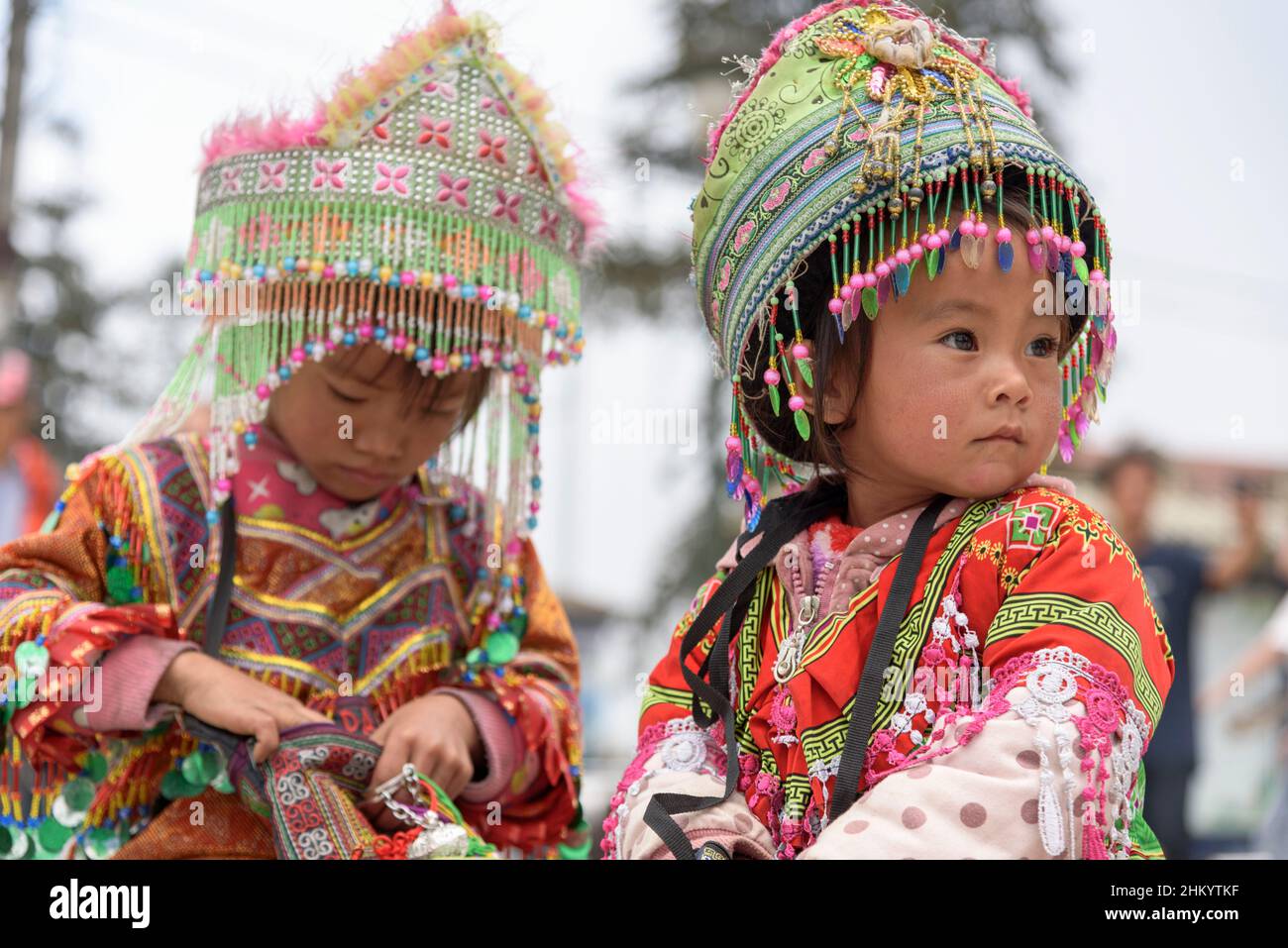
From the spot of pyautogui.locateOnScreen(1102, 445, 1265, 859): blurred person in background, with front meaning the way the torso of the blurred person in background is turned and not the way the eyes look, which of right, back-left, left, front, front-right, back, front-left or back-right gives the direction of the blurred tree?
back-right

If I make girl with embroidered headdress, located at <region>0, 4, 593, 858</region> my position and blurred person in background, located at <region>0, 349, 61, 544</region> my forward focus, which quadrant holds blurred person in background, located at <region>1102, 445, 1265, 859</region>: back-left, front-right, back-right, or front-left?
front-right

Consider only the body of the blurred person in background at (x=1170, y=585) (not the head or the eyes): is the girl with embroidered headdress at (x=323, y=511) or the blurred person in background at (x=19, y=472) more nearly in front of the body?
the girl with embroidered headdress

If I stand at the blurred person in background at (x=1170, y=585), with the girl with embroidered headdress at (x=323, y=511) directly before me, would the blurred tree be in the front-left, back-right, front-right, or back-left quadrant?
back-right

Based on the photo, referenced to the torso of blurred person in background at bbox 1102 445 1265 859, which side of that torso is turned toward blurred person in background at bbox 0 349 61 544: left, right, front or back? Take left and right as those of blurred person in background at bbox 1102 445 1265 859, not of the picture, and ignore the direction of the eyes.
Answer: right

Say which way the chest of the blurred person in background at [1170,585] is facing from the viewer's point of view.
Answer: toward the camera

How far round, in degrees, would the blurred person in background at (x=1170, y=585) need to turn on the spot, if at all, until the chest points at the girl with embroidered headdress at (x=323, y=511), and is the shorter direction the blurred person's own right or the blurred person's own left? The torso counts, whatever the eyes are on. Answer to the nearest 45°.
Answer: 0° — they already face them

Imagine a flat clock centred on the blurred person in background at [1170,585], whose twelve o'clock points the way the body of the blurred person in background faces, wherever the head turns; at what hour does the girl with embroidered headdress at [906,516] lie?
The girl with embroidered headdress is roughly at 12 o'clock from the blurred person in background.

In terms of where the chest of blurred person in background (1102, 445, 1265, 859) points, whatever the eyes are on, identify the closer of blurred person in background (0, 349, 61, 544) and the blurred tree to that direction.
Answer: the blurred person in background

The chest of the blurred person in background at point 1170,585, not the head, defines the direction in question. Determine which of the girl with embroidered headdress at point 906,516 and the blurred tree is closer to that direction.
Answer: the girl with embroidered headdress

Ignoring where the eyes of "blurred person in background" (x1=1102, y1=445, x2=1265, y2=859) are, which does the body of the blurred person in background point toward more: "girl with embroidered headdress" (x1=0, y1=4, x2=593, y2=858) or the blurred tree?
the girl with embroidered headdress
